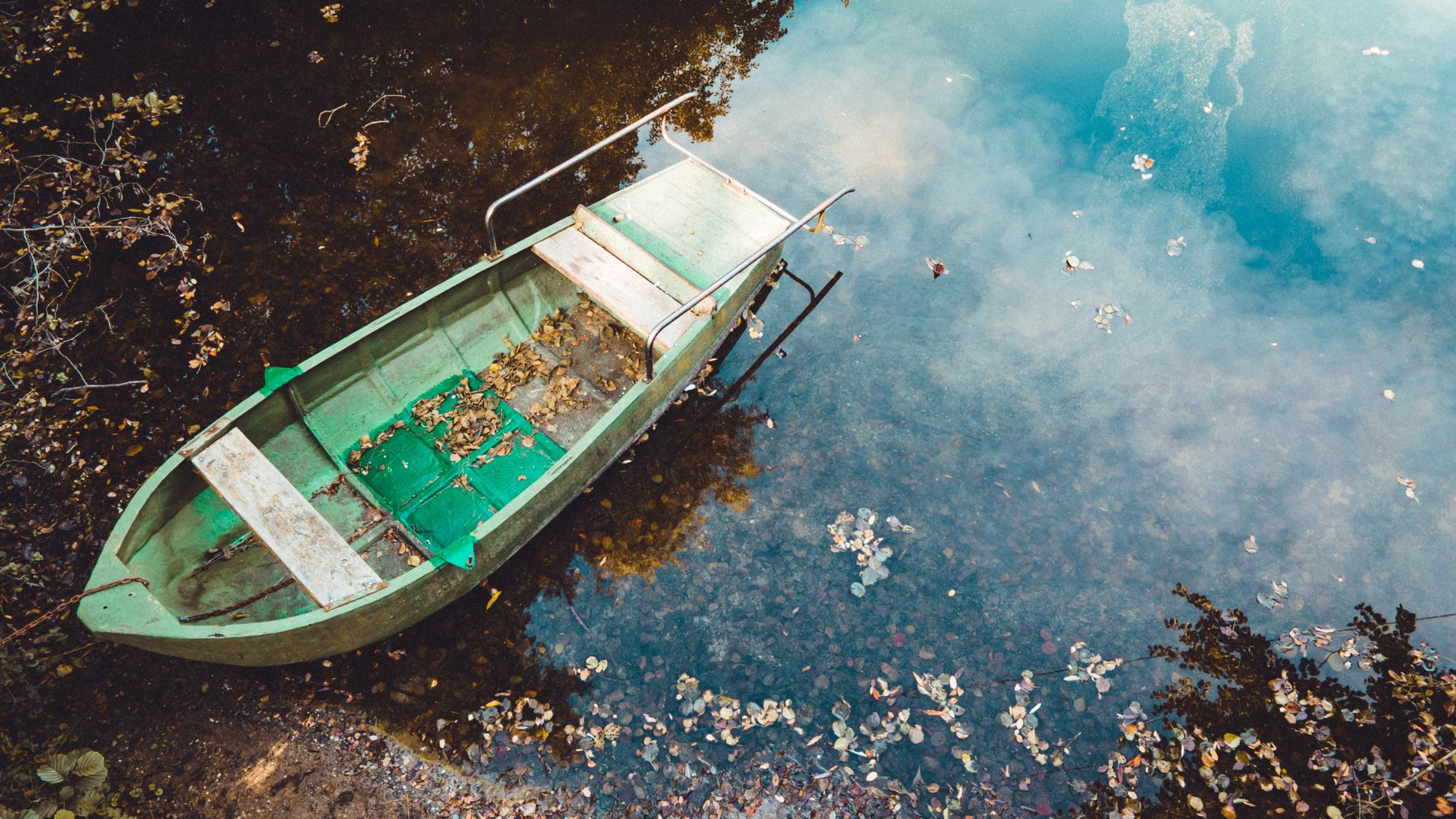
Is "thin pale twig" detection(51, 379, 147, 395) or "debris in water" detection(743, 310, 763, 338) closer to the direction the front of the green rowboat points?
the thin pale twig

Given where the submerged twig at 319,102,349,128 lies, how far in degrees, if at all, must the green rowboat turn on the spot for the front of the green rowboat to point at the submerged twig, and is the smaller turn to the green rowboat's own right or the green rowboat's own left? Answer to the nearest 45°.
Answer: approximately 135° to the green rowboat's own right

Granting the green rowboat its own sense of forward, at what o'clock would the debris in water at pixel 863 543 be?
The debris in water is roughly at 8 o'clock from the green rowboat.

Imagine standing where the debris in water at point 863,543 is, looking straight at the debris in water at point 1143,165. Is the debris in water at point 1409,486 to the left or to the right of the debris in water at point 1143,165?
right

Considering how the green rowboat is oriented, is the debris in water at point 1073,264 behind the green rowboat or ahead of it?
behind

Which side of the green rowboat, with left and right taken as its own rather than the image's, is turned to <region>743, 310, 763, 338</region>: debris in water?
back

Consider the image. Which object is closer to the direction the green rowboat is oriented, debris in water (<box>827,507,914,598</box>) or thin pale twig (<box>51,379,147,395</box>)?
the thin pale twig

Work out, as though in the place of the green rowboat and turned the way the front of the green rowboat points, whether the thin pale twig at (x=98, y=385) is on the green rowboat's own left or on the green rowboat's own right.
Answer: on the green rowboat's own right

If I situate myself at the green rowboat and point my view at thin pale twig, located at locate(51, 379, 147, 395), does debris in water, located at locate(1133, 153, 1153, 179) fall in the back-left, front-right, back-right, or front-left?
back-right

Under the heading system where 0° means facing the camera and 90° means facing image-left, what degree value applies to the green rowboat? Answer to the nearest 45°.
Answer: approximately 45°
